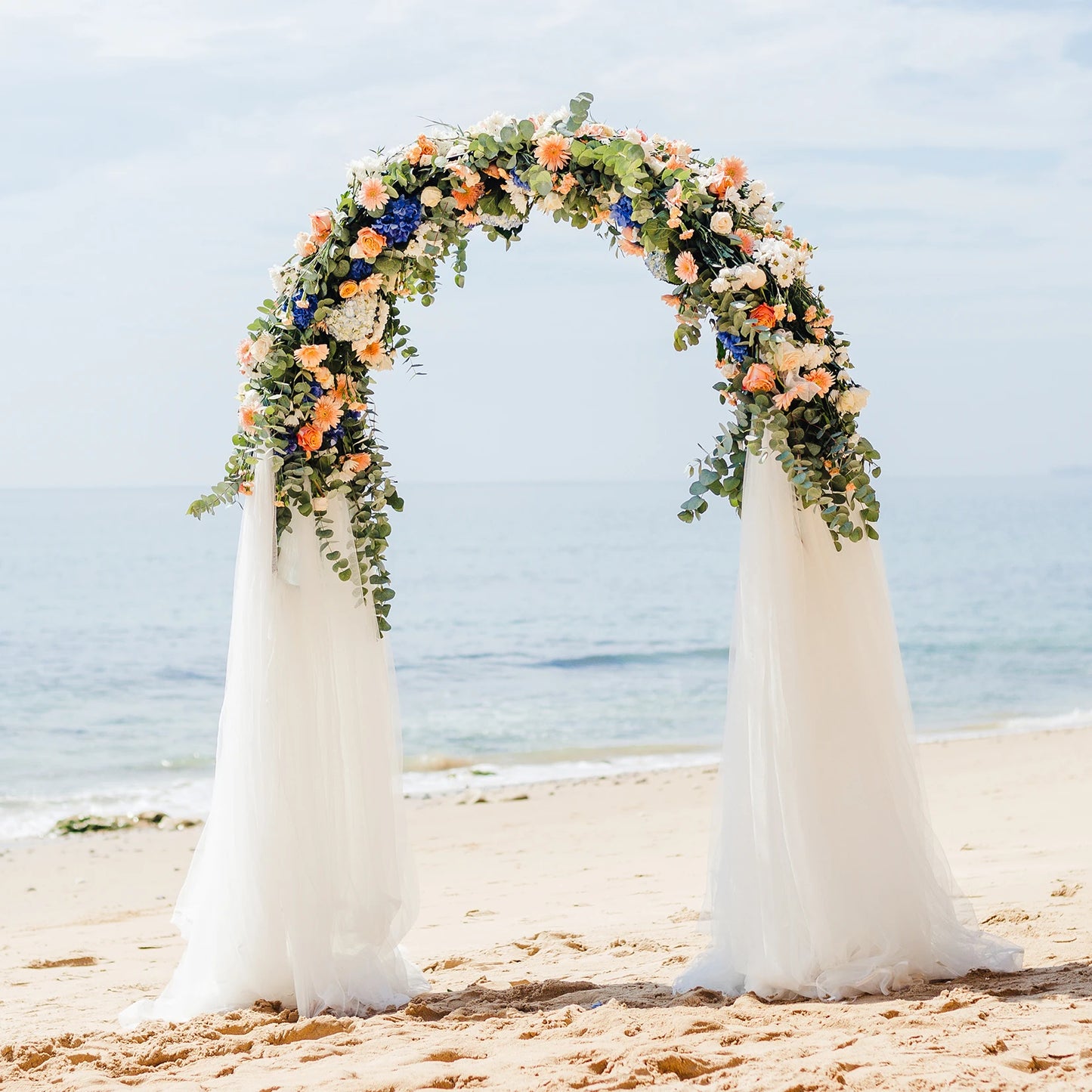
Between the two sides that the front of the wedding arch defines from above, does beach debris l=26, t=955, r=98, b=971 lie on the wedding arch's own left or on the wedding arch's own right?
on the wedding arch's own right

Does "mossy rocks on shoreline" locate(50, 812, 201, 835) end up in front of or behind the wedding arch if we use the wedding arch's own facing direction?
behind

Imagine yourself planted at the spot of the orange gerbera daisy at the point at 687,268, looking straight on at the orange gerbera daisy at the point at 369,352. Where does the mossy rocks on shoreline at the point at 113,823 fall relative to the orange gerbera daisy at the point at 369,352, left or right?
right

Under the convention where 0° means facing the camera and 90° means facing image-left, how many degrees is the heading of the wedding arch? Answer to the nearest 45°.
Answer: approximately 0°
